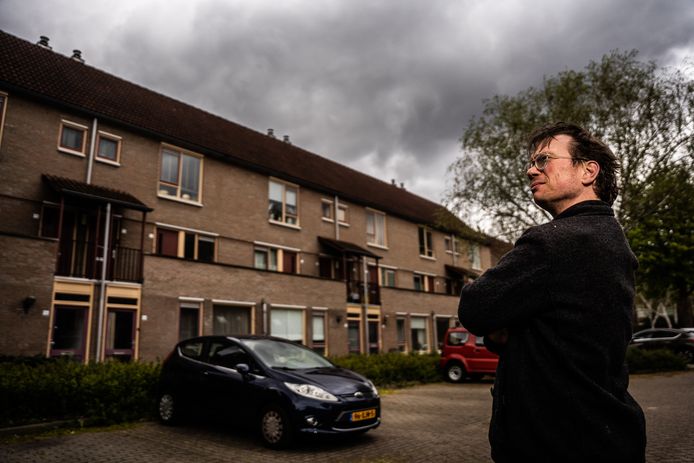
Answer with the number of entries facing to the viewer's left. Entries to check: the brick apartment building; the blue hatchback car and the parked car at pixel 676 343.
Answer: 1

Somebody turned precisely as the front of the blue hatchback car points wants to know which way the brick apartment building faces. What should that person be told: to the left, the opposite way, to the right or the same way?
the same way

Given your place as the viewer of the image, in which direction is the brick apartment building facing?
facing the viewer and to the right of the viewer

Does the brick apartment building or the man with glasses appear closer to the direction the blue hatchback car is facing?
the man with glasses

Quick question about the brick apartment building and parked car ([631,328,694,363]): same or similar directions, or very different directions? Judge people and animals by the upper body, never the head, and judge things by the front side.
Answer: very different directions

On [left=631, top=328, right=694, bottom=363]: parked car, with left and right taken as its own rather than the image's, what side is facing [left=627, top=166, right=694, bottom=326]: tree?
right

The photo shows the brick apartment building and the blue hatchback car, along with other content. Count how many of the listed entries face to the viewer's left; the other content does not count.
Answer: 0

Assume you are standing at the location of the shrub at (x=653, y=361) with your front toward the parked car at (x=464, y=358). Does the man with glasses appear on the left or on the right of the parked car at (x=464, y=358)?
left

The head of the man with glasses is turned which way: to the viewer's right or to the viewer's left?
to the viewer's left

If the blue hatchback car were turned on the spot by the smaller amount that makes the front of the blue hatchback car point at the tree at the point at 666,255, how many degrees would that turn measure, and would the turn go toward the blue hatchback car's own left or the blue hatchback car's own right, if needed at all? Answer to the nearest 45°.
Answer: approximately 90° to the blue hatchback car's own left

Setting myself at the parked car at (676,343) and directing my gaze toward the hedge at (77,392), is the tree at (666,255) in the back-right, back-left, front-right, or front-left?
back-right

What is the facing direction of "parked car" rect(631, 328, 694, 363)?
to the viewer's left

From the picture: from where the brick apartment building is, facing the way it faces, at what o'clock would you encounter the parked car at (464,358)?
The parked car is roughly at 11 o'clock from the brick apartment building.

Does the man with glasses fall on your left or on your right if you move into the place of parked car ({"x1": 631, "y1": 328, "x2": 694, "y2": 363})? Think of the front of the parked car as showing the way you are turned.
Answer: on your left

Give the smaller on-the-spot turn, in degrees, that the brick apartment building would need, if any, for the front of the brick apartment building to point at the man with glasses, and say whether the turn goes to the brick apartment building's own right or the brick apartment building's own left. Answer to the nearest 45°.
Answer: approximately 45° to the brick apartment building's own right

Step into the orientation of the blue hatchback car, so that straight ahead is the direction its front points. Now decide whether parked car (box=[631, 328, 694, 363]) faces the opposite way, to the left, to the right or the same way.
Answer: the opposite way

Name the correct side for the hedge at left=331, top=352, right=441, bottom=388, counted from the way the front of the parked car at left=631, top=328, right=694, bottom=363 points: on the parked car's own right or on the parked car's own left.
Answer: on the parked car's own left
